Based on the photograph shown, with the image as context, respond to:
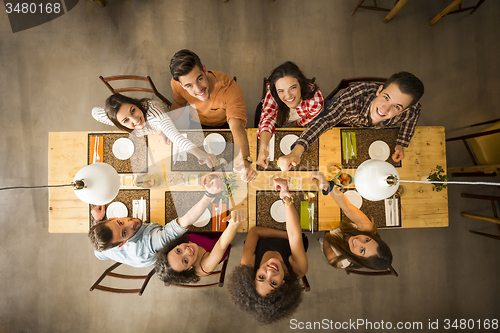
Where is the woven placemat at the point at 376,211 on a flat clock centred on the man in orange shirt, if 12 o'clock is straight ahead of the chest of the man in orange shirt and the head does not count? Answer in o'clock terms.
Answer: The woven placemat is roughly at 9 o'clock from the man in orange shirt.

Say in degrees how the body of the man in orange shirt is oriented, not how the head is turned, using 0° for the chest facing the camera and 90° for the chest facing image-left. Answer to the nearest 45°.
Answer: approximately 0°

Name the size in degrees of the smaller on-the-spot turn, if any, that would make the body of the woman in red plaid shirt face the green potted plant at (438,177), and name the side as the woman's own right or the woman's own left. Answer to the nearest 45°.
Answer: approximately 90° to the woman's own left
